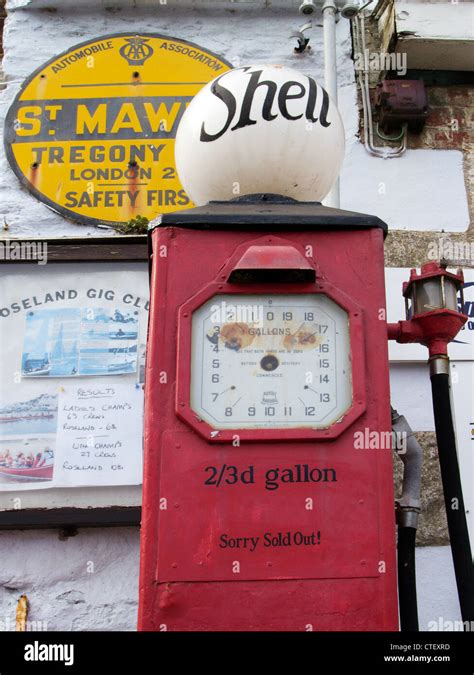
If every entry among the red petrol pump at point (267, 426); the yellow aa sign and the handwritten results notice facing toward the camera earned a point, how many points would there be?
3

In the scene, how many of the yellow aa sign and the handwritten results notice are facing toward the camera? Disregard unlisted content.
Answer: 2

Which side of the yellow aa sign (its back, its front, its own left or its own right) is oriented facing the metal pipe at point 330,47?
left

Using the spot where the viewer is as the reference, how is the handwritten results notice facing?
facing the viewer

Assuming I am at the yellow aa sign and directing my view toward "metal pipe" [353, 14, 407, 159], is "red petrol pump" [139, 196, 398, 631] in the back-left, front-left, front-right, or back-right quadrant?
front-right

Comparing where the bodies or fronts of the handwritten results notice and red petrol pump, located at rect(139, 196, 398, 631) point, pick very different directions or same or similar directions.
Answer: same or similar directions

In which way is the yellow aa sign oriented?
toward the camera

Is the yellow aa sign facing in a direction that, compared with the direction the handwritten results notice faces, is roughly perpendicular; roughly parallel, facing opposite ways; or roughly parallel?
roughly parallel

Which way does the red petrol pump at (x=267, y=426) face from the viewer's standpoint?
toward the camera

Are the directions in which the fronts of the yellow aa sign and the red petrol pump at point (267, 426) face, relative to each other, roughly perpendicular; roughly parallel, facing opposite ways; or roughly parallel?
roughly parallel
